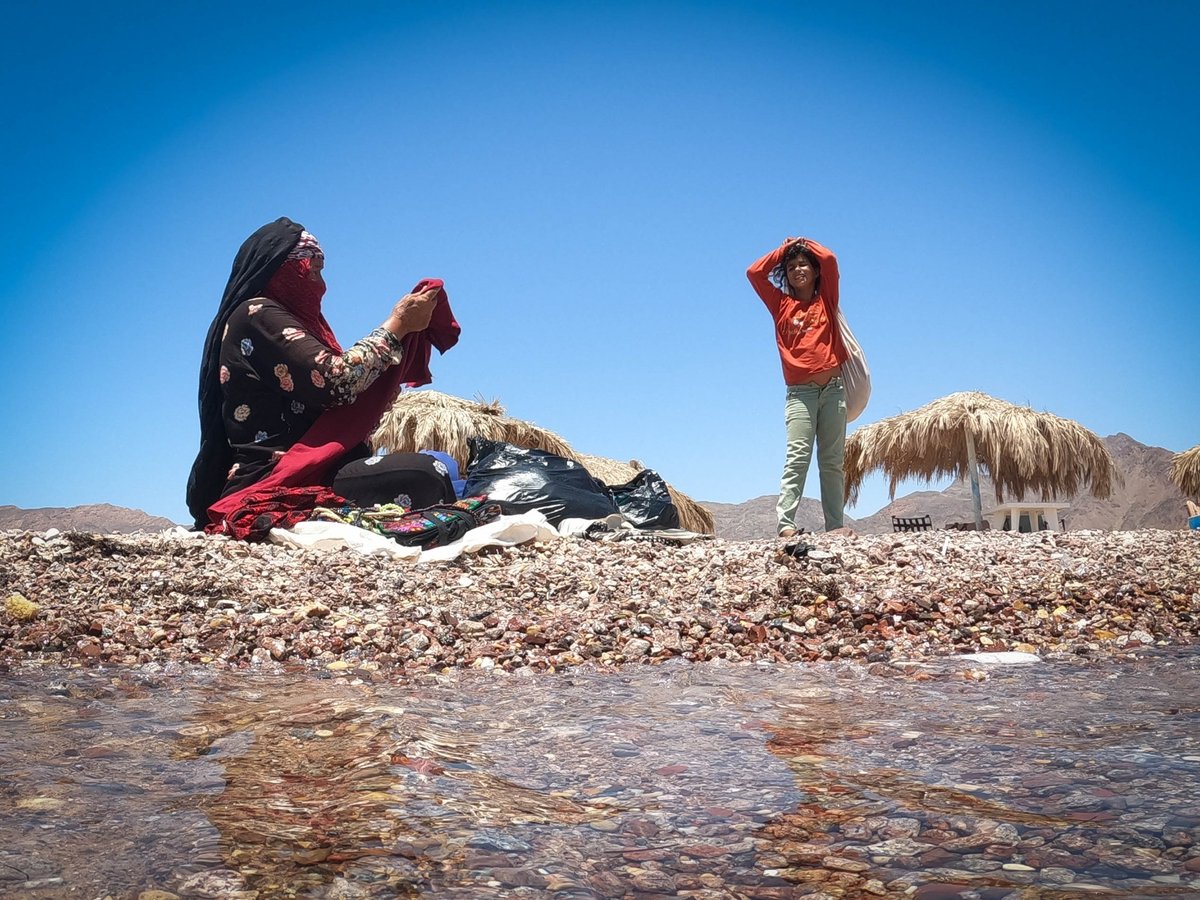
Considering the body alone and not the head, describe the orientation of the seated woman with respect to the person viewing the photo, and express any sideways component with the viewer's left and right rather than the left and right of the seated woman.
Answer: facing to the right of the viewer

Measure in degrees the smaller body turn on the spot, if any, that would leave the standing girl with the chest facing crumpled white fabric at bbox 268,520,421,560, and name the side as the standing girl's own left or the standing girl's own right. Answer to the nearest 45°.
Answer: approximately 45° to the standing girl's own right

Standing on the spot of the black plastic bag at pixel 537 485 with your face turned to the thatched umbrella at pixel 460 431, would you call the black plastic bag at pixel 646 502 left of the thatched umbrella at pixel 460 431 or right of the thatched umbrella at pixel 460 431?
right

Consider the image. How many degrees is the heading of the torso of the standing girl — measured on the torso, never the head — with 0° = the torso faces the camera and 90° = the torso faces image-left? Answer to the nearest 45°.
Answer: approximately 0°

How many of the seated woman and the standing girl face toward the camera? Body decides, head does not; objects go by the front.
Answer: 1

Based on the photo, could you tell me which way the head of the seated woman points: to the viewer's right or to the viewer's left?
to the viewer's right

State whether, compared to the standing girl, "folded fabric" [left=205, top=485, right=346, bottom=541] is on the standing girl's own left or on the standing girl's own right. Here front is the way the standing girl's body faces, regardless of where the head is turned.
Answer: on the standing girl's own right
